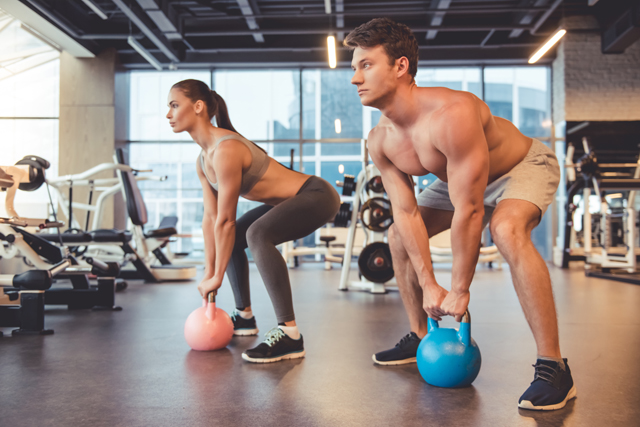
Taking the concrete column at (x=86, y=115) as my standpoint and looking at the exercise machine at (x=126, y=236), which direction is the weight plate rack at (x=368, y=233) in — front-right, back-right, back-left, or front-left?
front-left

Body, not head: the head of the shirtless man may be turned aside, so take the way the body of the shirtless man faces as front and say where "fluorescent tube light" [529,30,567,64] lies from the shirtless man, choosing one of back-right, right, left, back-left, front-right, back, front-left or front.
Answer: back-right

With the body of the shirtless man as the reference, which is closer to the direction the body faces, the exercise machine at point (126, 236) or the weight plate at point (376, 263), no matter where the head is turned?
the exercise machine

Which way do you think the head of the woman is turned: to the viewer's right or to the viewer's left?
to the viewer's left

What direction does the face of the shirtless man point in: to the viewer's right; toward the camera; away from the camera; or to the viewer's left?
to the viewer's left

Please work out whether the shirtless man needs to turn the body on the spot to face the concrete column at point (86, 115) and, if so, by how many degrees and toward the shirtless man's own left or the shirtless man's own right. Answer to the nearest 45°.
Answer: approximately 90° to the shirtless man's own right

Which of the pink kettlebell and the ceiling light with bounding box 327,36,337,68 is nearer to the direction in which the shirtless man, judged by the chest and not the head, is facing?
the pink kettlebell

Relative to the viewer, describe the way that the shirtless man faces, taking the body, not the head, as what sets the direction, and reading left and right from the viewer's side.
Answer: facing the viewer and to the left of the viewer
